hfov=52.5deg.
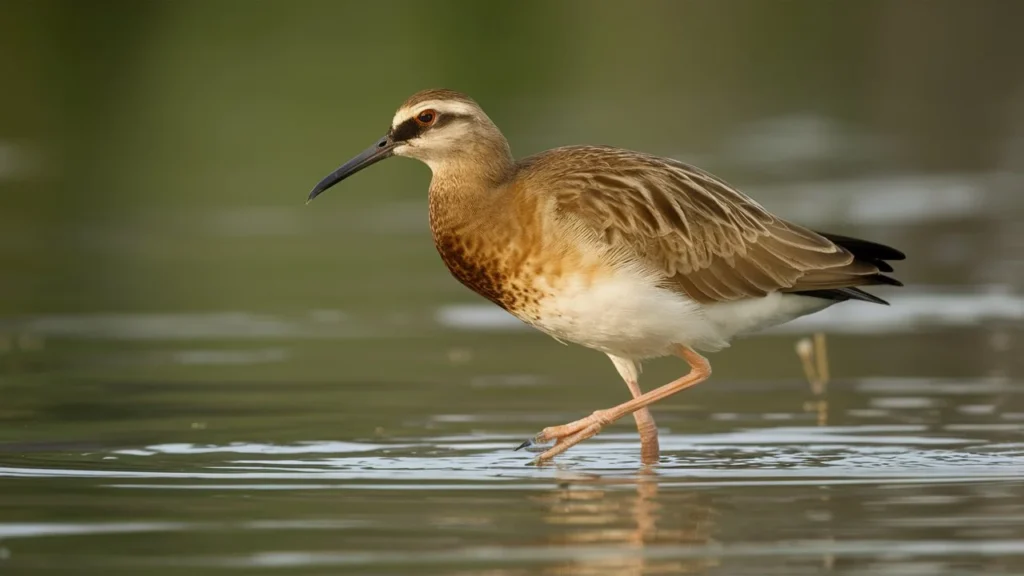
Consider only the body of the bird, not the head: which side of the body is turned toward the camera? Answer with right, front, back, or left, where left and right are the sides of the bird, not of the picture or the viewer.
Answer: left
